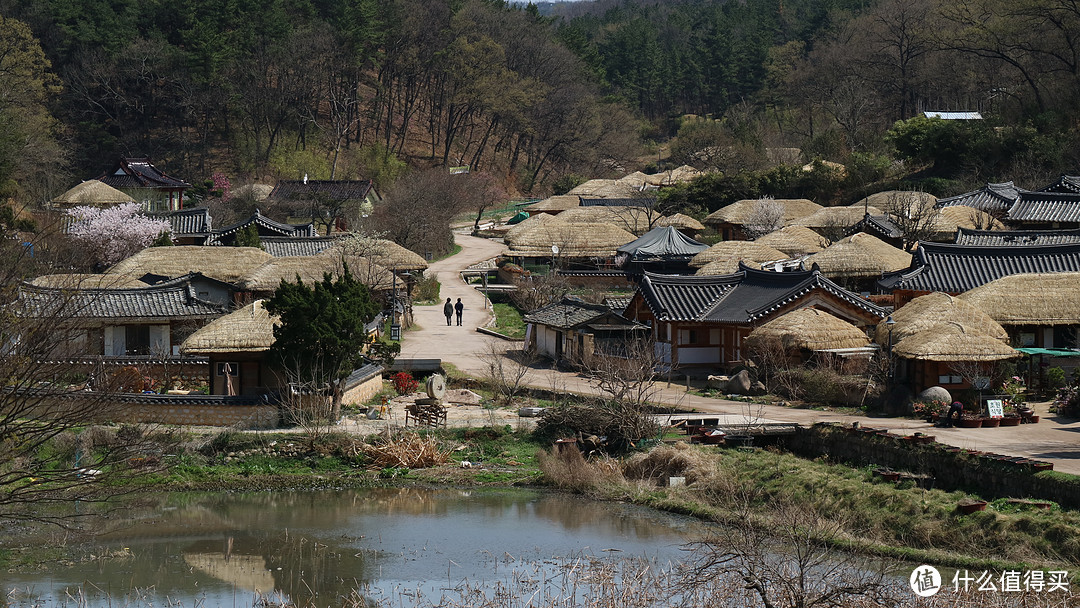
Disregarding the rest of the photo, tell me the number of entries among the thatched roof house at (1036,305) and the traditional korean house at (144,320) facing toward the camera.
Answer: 2

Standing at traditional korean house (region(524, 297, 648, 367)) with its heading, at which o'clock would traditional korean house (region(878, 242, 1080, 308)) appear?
traditional korean house (region(878, 242, 1080, 308)) is roughly at 7 o'clock from traditional korean house (region(524, 297, 648, 367)).

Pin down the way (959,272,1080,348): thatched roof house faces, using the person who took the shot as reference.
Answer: facing the viewer

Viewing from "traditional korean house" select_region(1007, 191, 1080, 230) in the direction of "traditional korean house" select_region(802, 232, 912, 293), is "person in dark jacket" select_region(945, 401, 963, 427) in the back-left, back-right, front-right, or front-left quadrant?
front-left

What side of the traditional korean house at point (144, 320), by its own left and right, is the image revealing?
front

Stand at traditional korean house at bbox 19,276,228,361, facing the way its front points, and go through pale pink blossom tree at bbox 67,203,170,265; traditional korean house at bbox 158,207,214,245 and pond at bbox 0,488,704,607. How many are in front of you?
1

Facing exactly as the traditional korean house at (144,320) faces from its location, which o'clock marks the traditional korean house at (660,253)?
the traditional korean house at (660,253) is roughly at 8 o'clock from the traditional korean house at (144,320).

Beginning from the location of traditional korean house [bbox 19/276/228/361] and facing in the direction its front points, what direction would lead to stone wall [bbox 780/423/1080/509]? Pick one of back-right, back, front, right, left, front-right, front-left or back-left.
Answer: front-left

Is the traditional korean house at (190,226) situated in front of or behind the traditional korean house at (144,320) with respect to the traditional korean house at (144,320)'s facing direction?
behind

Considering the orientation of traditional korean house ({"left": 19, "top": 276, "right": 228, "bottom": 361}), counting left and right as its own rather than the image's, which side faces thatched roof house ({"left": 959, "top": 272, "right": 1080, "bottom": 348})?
left

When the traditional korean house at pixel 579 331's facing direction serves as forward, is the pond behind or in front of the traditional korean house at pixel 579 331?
in front

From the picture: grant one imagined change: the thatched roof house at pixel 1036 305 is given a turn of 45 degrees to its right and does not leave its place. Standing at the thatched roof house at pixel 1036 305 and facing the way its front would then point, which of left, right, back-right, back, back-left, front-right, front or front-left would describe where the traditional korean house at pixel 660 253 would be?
right

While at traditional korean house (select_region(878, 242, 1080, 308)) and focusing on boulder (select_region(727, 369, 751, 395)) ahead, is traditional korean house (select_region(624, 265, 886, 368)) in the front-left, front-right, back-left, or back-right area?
front-right

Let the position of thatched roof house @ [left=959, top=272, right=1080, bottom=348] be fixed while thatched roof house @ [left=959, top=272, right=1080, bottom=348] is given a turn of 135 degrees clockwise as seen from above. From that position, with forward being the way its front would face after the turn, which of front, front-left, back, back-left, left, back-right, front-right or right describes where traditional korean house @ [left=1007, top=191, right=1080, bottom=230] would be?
front-right

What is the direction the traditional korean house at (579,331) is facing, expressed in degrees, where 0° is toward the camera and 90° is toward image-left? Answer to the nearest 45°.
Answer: approximately 45°

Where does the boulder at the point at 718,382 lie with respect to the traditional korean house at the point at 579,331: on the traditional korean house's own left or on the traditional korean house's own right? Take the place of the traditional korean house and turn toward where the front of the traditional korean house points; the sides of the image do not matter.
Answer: on the traditional korean house's own left

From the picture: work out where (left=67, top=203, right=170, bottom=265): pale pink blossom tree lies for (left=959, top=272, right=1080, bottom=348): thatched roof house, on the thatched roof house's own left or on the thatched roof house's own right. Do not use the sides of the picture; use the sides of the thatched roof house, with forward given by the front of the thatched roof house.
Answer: on the thatched roof house's own right
